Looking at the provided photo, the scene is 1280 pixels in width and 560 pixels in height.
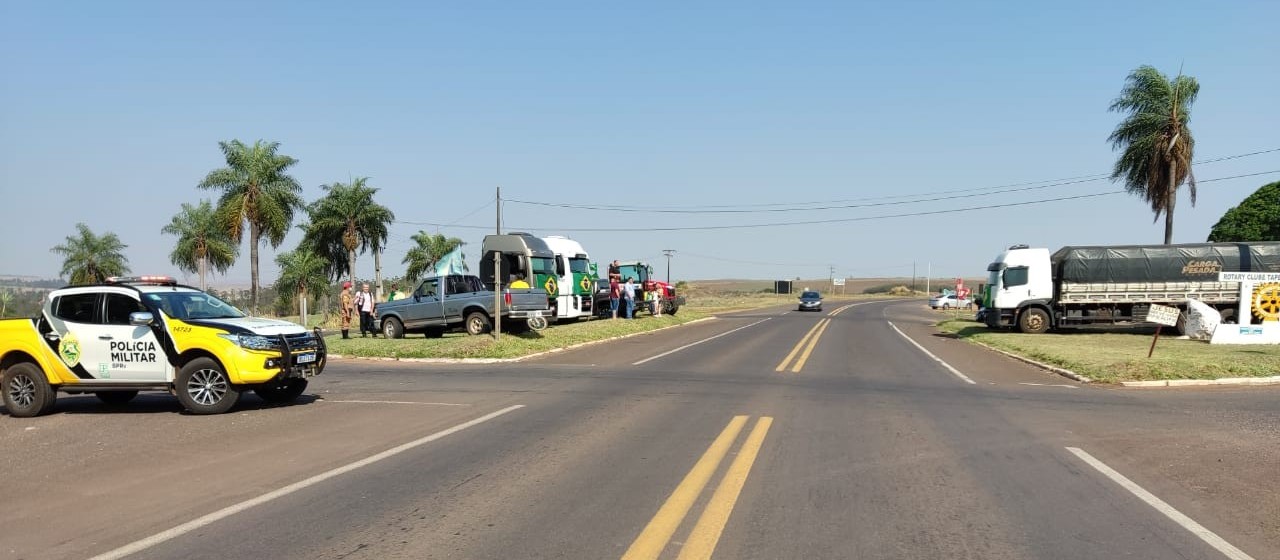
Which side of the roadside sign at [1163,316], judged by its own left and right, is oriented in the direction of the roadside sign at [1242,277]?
back

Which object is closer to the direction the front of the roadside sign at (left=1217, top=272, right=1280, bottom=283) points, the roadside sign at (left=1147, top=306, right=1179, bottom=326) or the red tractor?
the roadside sign

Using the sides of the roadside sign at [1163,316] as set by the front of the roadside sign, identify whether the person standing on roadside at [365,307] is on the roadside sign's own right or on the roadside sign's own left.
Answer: on the roadside sign's own right

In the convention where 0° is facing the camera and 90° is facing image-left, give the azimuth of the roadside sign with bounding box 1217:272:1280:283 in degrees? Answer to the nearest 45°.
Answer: approximately 0°

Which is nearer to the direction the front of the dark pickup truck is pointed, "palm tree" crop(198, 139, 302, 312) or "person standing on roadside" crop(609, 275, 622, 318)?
the palm tree

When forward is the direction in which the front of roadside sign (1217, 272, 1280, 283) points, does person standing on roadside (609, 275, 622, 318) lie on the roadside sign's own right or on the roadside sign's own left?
on the roadside sign's own right

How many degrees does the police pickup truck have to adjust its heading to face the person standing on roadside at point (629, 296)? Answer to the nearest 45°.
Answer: approximately 90° to its left

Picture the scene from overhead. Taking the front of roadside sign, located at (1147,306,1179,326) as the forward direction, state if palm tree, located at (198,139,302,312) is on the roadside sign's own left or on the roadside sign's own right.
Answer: on the roadside sign's own right

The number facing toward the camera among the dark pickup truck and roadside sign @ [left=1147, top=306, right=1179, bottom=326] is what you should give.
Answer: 1

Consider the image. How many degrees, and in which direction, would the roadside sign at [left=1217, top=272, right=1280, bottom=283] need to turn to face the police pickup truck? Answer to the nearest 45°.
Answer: approximately 45° to its right

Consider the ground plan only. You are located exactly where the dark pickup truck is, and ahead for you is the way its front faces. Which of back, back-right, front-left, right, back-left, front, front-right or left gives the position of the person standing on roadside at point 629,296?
right

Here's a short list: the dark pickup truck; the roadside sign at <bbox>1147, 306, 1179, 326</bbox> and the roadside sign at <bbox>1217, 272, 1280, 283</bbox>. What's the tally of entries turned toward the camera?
2

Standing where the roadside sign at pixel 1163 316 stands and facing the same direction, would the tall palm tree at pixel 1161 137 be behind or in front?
behind

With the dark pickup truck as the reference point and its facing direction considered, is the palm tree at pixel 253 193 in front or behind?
in front
